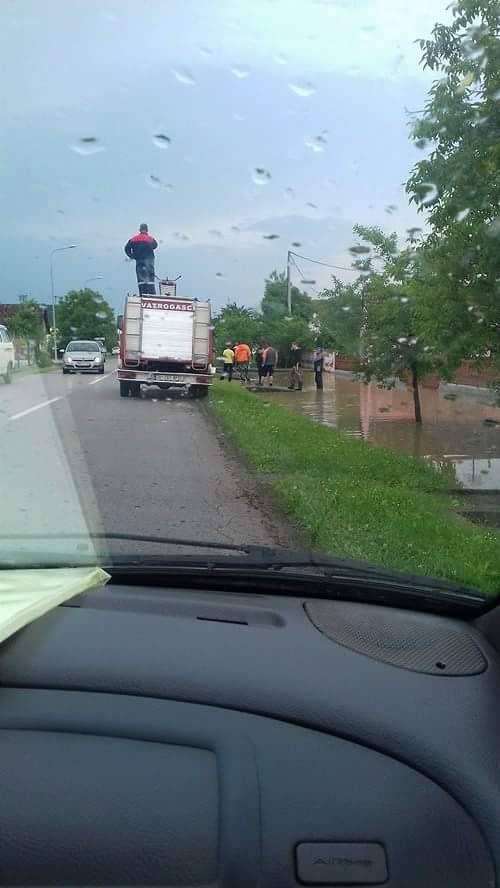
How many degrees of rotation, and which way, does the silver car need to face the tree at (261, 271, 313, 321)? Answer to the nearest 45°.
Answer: approximately 90° to its left

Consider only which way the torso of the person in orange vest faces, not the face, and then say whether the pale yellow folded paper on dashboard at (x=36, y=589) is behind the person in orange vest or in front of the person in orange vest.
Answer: behind

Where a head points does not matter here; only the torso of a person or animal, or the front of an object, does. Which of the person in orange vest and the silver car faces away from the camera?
the person in orange vest

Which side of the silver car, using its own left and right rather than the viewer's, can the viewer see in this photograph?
front

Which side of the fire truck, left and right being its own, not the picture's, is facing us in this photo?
back

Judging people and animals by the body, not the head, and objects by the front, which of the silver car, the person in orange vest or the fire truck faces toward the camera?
the silver car

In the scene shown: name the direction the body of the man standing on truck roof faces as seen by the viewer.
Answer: away from the camera

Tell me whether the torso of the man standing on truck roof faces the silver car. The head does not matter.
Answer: yes

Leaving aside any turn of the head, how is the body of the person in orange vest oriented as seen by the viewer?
away from the camera

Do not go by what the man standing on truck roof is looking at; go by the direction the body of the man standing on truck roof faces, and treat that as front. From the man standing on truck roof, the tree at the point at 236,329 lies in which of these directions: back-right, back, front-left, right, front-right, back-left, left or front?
front

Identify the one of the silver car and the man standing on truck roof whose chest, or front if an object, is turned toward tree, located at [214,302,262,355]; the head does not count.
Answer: the man standing on truck roof

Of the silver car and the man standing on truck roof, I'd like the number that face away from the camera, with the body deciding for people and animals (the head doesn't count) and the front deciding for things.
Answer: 1
